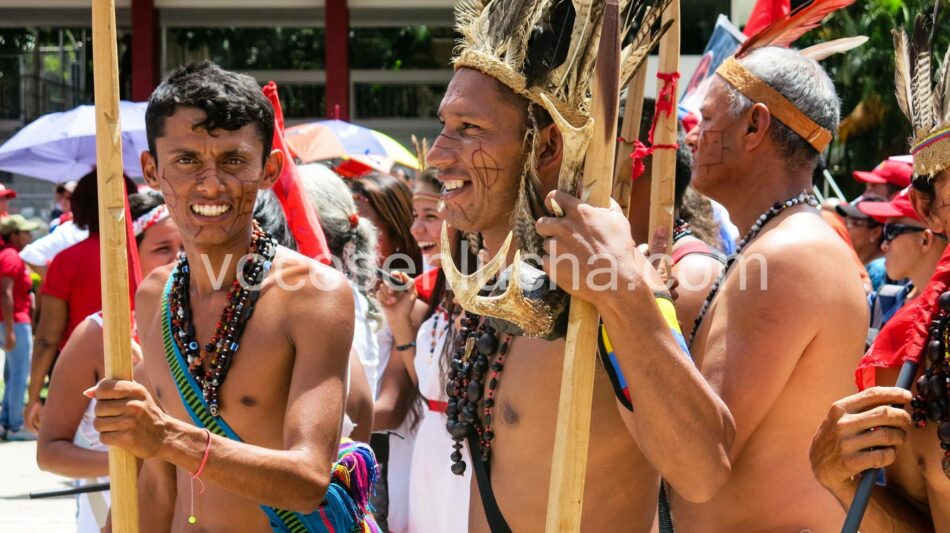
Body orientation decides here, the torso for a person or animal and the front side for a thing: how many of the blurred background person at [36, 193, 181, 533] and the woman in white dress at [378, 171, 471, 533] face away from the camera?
0

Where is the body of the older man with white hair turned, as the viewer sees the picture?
to the viewer's left

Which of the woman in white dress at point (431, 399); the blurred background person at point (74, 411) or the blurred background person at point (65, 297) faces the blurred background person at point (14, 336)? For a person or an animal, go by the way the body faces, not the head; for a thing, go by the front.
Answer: the blurred background person at point (65, 297)

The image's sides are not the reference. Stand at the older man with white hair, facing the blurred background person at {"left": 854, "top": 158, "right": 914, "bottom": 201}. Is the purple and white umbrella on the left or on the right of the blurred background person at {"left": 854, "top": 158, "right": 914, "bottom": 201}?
left

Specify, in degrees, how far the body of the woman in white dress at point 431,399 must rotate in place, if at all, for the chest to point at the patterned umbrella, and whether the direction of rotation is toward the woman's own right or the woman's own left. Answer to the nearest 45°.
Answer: approximately 135° to the woman's own right

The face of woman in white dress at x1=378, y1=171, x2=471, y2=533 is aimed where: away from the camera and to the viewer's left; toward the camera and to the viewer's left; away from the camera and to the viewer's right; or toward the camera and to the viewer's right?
toward the camera and to the viewer's left

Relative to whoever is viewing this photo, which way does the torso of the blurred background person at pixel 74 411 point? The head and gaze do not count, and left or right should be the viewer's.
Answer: facing the viewer and to the right of the viewer

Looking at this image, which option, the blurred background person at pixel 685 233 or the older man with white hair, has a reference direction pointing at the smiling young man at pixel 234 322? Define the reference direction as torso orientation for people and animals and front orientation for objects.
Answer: the older man with white hair

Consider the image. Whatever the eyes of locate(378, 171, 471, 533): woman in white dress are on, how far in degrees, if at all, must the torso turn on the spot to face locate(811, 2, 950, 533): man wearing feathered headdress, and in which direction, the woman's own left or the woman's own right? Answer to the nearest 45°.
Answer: approximately 45° to the woman's own left

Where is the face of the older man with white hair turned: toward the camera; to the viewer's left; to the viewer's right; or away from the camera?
to the viewer's left
